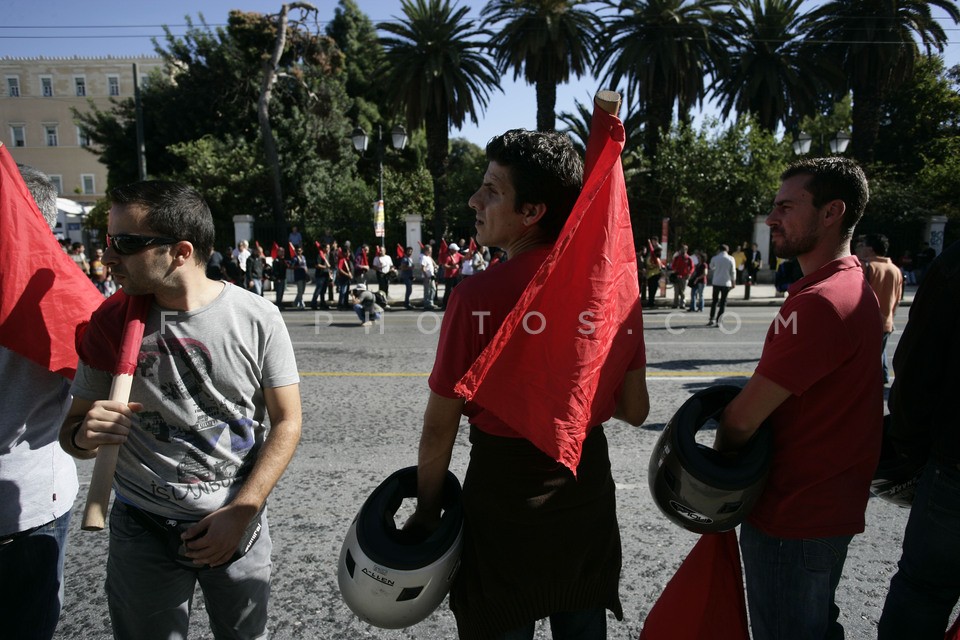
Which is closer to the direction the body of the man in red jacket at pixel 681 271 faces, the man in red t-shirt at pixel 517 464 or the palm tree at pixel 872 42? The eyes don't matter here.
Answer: the man in red t-shirt

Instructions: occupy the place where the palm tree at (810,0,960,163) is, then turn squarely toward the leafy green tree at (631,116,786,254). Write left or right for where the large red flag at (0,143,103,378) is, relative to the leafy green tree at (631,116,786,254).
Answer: left

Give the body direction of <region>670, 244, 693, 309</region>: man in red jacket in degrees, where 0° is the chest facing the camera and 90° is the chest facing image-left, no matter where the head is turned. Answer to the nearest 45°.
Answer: approximately 0°

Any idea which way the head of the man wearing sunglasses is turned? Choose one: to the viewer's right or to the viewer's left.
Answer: to the viewer's left

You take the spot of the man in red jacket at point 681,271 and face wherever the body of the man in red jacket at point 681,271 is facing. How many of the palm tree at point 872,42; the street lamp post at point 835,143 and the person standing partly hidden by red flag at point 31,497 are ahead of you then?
1

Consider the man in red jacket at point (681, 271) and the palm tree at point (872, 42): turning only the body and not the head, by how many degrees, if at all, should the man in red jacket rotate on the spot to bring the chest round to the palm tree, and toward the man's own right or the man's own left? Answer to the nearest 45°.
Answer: approximately 135° to the man's own left

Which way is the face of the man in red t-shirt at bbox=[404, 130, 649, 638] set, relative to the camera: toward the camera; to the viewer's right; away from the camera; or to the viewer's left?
to the viewer's left

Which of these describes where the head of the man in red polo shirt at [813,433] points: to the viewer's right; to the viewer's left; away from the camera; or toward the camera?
to the viewer's left

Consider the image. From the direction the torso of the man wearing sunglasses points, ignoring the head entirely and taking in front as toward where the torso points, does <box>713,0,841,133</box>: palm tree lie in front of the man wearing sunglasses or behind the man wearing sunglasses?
behind
